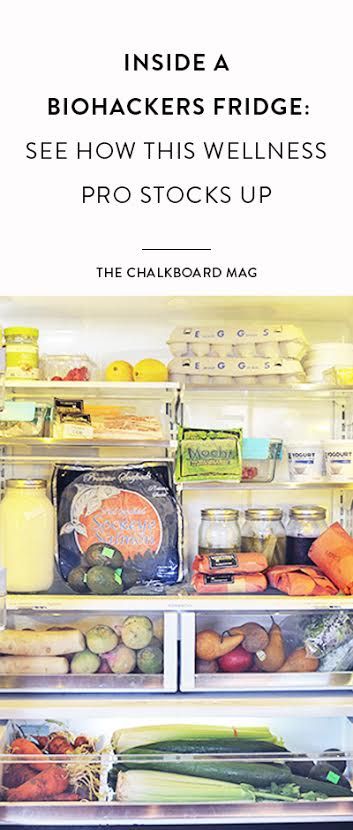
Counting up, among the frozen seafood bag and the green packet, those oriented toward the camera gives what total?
2

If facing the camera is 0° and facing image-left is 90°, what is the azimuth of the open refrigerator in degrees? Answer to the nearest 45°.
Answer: approximately 0°

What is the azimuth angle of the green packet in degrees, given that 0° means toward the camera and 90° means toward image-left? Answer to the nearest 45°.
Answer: approximately 0°
